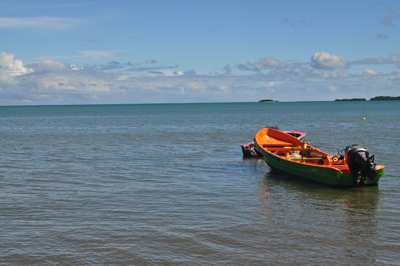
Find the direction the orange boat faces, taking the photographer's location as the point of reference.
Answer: facing away from the viewer and to the left of the viewer
